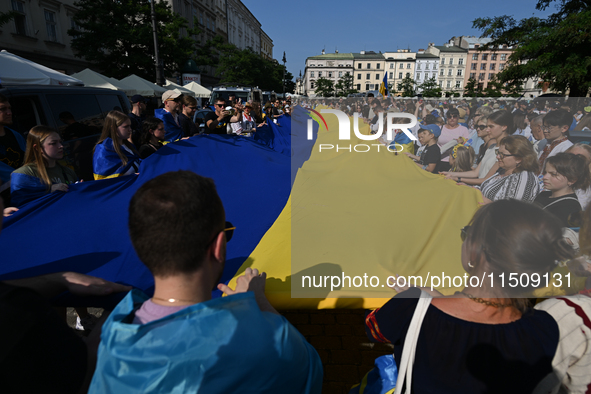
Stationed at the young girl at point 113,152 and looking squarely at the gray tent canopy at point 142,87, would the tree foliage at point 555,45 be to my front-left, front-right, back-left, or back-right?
front-right

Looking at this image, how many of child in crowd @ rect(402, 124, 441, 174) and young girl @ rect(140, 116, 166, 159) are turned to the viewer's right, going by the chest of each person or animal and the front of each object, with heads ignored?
1

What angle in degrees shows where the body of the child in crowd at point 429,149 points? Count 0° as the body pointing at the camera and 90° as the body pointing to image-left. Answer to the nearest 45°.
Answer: approximately 90°

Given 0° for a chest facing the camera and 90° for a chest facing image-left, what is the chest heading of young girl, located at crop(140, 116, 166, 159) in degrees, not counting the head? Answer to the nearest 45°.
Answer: approximately 270°

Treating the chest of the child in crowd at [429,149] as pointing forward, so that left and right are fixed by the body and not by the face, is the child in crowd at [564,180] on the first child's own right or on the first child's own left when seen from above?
on the first child's own left

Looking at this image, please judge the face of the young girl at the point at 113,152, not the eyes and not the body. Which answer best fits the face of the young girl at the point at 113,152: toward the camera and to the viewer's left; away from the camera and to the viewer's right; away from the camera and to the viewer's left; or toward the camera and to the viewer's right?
toward the camera and to the viewer's right

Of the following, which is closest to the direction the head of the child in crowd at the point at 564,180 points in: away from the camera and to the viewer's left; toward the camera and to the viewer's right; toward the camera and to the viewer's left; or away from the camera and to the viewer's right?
toward the camera and to the viewer's left

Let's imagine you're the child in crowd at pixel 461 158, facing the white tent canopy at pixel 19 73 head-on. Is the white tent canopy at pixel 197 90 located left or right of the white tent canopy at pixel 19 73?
right

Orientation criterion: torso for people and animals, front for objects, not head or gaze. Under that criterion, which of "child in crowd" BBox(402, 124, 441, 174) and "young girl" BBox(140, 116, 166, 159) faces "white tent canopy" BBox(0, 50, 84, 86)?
the child in crowd

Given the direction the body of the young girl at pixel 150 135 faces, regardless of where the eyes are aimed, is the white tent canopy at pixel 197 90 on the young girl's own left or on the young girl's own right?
on the young girl's own left
